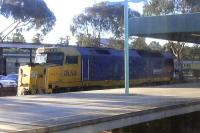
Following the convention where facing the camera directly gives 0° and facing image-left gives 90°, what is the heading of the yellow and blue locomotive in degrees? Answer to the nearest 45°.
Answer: approximately 45°
